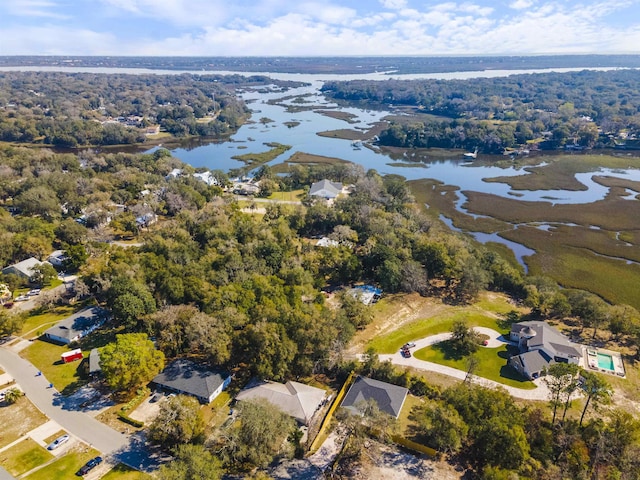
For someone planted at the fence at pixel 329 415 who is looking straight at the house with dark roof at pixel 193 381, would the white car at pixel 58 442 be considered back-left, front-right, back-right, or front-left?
front-left

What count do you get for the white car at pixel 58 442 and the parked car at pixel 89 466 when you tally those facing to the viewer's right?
0

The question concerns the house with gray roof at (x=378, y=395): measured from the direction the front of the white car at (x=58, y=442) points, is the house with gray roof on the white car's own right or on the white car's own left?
on the white car's own left

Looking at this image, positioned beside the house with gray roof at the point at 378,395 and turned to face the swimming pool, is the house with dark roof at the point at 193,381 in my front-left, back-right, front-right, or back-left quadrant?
back-left

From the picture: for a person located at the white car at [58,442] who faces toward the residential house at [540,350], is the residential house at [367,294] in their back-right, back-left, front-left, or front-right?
front-left

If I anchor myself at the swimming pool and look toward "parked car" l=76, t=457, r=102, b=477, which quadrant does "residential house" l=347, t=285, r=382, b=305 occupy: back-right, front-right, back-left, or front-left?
front-right

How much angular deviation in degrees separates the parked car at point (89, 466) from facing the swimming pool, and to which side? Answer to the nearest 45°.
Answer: approximately 135° to its left
